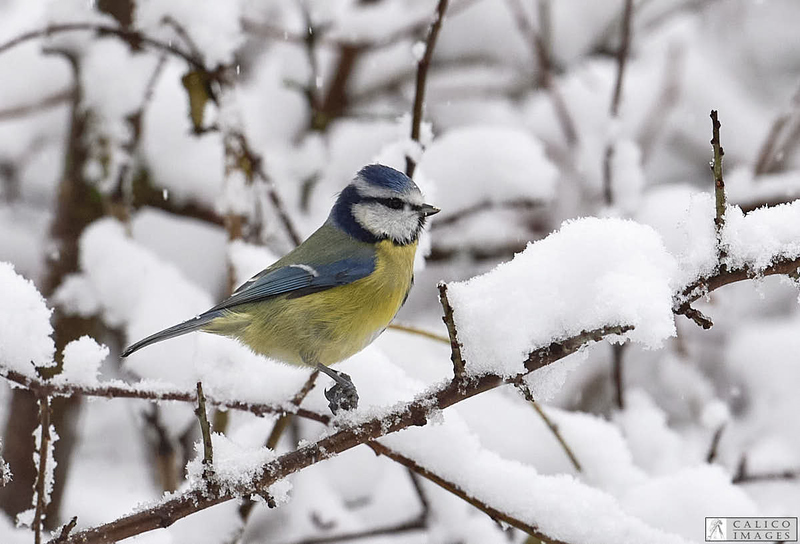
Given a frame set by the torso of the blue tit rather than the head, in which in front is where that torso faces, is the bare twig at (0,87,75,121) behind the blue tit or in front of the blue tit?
behind

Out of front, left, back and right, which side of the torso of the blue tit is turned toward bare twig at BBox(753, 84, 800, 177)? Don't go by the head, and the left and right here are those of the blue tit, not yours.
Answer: left

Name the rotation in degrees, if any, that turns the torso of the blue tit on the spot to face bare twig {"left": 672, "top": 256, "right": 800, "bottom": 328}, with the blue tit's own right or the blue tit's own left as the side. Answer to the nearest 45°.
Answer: approximately 45° to the blue tit's own right

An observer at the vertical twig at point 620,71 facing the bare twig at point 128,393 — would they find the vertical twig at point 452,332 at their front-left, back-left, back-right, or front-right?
front-left

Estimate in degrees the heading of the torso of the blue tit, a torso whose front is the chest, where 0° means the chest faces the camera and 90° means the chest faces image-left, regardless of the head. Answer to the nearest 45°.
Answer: approximately 270°

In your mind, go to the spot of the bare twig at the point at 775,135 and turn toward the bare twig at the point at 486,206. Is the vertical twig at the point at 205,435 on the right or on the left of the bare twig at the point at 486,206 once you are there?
left

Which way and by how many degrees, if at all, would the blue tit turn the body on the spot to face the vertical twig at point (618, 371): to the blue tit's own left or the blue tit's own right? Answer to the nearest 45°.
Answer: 0° — it already faces it
